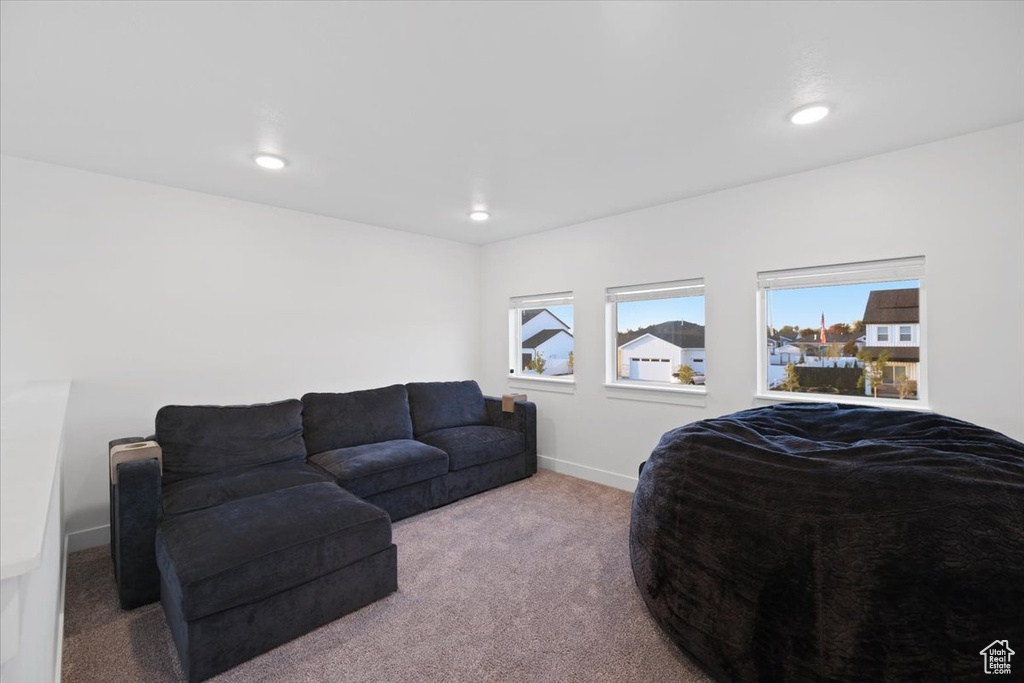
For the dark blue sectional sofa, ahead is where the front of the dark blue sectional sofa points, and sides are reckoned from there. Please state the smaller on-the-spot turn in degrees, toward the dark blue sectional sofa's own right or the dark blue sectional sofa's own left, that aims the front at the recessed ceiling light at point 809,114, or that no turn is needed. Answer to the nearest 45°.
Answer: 0° — it already faces it

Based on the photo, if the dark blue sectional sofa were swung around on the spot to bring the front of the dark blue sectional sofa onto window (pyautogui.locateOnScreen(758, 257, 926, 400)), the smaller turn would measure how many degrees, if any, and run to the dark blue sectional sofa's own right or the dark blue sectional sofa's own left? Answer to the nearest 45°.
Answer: approximately 45° to the dark blue sectional sofa's own left

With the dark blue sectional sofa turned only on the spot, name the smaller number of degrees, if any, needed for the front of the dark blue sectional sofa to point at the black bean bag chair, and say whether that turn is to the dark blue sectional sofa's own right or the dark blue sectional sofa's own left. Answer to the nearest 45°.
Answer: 0° — it already faces it

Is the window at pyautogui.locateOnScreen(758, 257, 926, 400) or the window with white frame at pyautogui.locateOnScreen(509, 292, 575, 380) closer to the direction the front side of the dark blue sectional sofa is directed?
the window

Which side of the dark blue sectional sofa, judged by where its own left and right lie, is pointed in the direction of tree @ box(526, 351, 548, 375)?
left

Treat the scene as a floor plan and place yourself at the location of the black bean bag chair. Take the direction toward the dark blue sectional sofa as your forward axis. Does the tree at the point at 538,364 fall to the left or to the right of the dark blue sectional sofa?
right

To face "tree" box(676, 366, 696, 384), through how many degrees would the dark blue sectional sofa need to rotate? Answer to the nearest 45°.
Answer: approximately 45° to its left

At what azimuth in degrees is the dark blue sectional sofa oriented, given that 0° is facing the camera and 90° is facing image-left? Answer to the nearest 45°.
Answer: approximately 315°
